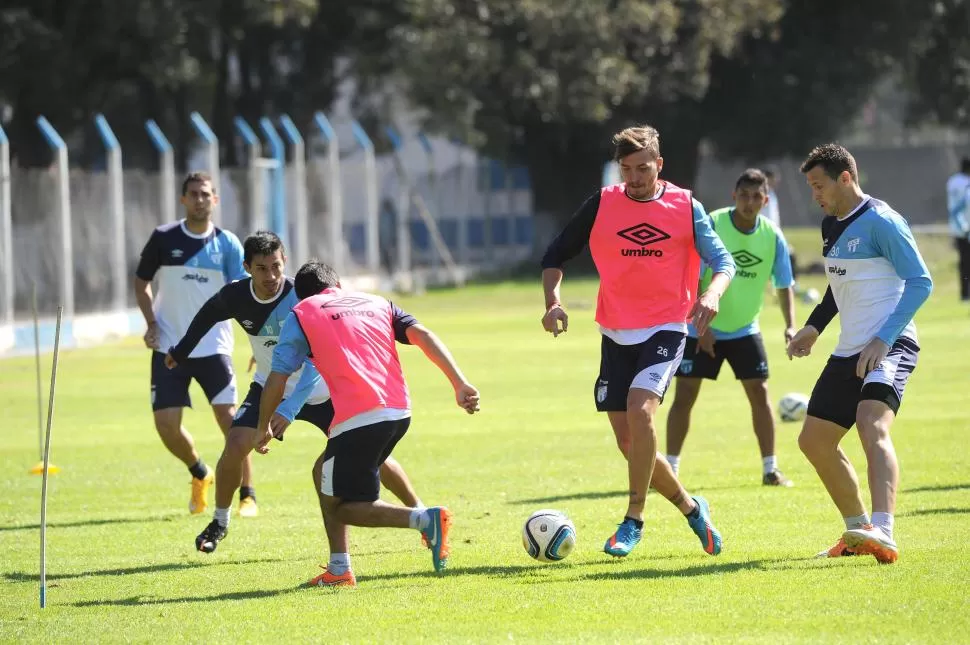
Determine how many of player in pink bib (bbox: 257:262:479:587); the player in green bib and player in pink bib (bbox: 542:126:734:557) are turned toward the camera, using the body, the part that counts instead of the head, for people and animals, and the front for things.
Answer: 2

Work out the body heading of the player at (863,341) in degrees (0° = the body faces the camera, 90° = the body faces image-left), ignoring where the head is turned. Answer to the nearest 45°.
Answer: approximately 45°

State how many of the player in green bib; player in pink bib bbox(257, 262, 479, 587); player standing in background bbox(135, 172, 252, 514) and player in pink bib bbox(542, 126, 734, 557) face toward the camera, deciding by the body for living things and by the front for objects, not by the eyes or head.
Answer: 3

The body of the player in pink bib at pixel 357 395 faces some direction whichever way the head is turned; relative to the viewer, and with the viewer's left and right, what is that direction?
facing away from the viewer and to the left of the viewer

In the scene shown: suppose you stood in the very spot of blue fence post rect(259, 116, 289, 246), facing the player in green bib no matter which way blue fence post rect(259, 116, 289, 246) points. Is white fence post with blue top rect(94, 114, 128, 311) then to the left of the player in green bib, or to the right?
right

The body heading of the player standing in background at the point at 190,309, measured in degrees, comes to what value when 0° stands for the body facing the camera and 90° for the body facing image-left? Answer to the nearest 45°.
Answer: approximately 0°

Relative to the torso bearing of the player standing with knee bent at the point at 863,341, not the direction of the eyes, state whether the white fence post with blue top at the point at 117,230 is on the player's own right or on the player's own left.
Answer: on the player's own right

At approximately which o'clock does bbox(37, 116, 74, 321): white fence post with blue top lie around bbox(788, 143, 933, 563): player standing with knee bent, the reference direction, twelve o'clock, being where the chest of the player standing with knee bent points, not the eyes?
The white fence post with blue top is roughly at 3 o'clock from the player standing with knee bent.
